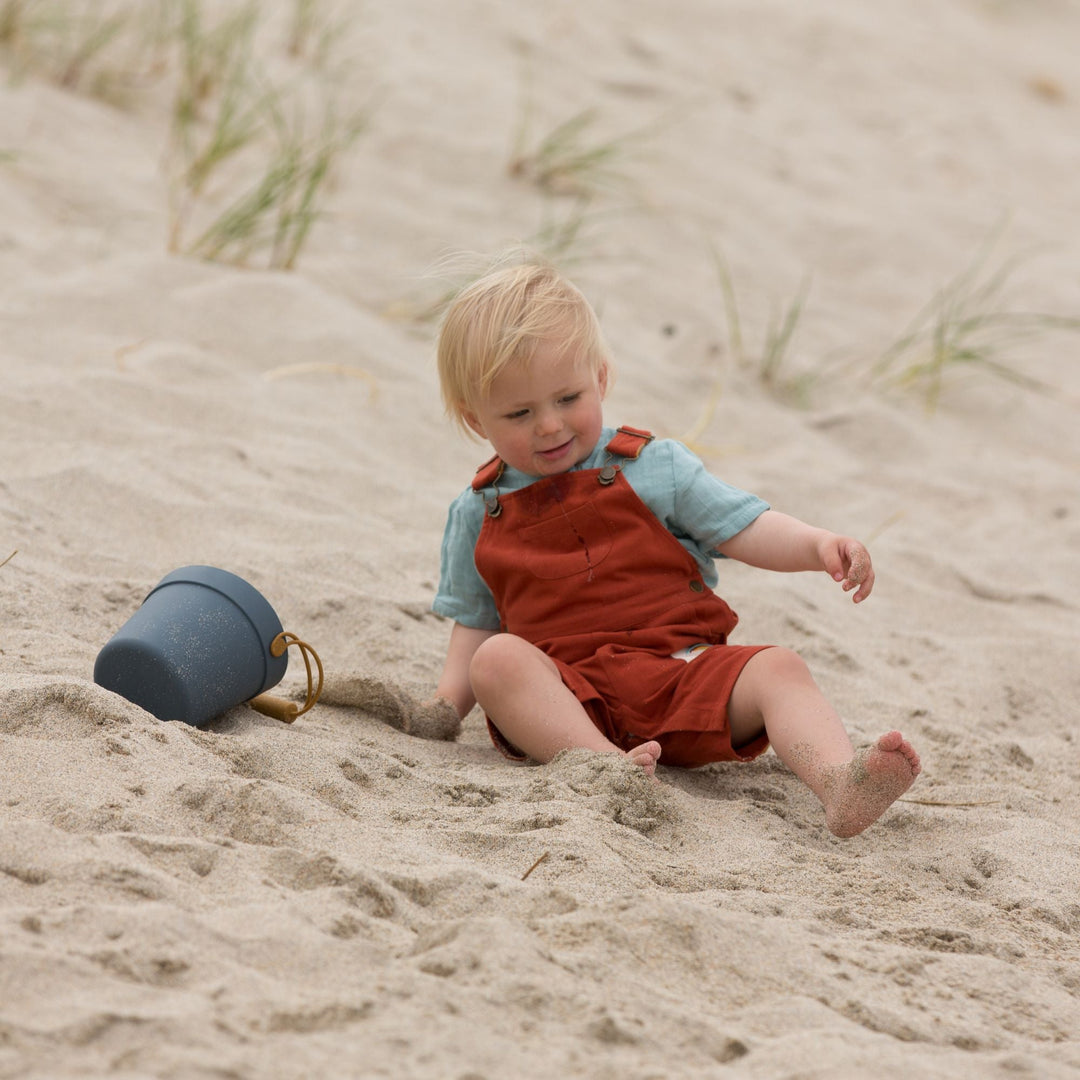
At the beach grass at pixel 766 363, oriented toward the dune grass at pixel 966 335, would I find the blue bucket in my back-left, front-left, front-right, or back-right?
back-right

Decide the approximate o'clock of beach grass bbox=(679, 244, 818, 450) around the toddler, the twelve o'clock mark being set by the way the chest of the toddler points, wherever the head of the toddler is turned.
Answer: The beach grass is roughly at 6 o'clock from the toddler.

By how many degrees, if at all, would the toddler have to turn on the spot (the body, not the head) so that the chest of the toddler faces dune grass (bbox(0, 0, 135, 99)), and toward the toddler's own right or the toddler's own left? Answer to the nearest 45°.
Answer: approximately 135° to the toddler's own right

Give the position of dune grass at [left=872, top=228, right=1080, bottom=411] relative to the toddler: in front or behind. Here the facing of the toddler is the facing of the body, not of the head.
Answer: behind

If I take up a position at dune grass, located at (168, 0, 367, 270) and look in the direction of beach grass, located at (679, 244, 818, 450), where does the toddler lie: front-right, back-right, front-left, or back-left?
front-right

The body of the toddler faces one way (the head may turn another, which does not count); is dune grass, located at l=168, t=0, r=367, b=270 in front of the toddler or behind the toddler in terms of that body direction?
behind

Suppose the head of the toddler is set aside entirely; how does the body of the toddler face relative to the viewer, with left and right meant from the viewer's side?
facing the viewer
